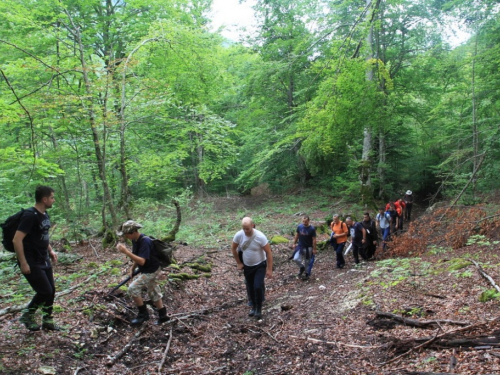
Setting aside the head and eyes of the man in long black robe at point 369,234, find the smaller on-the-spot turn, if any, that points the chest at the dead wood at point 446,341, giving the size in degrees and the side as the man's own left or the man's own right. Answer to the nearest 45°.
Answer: approximately 45° to the man's own left

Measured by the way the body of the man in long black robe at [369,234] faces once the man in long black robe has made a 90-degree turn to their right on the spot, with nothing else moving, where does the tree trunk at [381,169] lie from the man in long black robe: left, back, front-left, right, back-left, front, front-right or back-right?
front-right

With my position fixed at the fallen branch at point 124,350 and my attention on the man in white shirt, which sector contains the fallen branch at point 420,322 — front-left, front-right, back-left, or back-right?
front-right

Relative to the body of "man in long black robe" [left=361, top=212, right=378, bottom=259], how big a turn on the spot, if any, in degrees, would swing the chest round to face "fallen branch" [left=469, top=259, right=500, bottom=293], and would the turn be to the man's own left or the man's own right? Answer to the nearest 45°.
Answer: approximately 45° to the man's own left

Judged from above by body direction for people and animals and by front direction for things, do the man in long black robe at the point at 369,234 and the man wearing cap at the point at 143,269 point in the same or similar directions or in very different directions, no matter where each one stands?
same or similar directions

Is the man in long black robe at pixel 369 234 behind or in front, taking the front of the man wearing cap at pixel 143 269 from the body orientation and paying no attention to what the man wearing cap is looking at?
behind

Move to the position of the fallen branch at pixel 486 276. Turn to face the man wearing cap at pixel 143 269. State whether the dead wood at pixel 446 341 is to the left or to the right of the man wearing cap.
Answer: left

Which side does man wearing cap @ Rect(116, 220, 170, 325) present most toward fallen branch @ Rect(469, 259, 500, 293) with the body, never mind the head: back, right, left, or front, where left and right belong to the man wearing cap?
back

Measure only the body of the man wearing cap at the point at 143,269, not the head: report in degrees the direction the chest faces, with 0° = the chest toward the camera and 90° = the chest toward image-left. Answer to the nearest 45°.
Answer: approximately 90°

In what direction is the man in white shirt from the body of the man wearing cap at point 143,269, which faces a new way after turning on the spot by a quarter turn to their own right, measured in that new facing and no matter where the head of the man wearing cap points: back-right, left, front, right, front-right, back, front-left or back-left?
right

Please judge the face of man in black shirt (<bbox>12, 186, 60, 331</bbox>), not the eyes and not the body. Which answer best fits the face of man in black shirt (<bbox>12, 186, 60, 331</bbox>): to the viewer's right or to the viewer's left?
to the viewer's right

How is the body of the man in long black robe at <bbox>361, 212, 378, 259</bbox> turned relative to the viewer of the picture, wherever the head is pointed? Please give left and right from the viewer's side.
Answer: facing the viewer and to the left of the viewer

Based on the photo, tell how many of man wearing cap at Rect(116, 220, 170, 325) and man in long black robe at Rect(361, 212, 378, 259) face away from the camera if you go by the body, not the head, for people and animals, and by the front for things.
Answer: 0

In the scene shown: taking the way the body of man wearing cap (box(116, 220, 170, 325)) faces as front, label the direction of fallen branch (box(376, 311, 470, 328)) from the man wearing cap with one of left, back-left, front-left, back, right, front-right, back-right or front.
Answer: back-left

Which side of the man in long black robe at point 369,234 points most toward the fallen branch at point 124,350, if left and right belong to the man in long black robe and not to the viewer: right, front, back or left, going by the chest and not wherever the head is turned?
front

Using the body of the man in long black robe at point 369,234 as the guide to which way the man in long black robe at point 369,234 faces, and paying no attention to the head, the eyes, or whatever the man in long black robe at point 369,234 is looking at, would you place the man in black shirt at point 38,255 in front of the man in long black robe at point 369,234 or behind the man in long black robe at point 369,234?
in front
